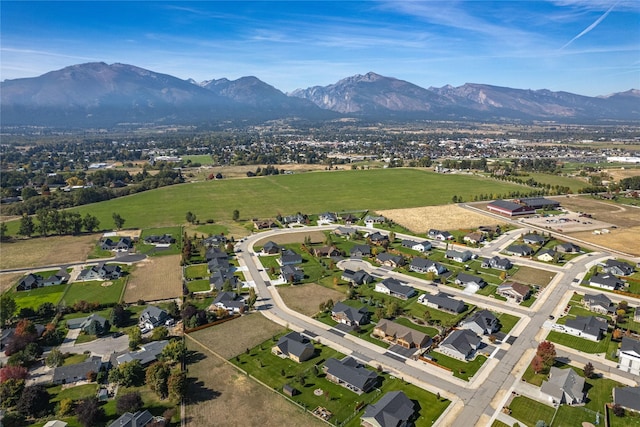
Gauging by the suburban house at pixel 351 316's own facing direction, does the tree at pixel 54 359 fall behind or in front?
in front

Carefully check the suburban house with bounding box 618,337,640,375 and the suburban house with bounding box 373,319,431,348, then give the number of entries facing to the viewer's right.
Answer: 0

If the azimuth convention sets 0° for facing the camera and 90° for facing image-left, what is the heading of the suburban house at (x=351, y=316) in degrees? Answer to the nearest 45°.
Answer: approximately 45°

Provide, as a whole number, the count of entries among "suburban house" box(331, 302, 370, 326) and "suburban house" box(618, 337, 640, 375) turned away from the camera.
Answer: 0

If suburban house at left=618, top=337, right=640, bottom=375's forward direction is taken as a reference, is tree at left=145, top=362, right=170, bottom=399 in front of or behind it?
in front

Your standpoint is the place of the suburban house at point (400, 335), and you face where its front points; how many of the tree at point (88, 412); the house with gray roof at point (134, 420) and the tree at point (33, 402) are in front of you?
3

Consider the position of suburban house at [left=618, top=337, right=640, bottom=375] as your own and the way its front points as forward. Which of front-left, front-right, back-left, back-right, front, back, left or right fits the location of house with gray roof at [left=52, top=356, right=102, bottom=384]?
front

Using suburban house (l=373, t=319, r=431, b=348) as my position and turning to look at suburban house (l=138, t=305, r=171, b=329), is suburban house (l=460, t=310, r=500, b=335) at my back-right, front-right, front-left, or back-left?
back-right

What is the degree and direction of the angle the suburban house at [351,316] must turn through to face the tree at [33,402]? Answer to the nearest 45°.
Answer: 0° — it already faces it

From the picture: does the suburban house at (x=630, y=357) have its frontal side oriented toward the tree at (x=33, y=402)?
yes

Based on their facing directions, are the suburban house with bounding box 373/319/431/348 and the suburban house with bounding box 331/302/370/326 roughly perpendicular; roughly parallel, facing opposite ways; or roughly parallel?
roughly parallel

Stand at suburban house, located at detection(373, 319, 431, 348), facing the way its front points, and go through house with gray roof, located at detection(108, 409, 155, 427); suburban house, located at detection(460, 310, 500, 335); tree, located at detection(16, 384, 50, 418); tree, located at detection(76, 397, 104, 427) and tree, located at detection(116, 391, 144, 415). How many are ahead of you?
4

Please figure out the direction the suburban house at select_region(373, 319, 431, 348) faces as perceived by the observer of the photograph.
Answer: facing the viewer and to the left of the viewer
